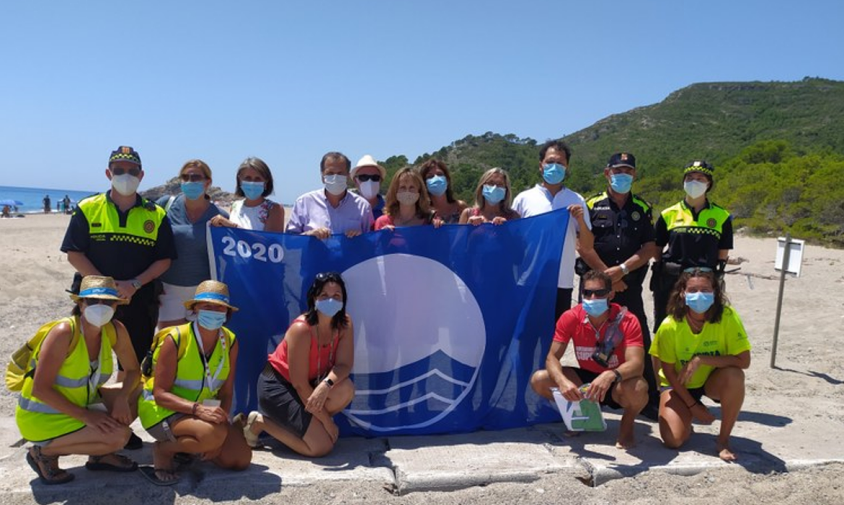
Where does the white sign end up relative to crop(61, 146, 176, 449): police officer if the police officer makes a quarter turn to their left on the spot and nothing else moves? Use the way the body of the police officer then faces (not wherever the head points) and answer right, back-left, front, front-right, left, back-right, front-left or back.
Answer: front

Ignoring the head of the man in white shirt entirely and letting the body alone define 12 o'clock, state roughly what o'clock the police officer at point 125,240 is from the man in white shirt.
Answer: The police officer is roughly at 2 o'clock from the man in white shirt.

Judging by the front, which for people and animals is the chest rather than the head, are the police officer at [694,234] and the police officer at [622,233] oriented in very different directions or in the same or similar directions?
same or similar directions

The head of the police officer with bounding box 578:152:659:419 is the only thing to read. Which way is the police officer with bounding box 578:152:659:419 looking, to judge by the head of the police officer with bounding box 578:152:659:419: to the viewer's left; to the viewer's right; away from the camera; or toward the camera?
toward the camera

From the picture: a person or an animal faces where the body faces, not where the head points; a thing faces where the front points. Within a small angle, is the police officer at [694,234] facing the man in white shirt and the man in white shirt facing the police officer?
no

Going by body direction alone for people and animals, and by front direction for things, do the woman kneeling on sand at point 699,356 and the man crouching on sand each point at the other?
no

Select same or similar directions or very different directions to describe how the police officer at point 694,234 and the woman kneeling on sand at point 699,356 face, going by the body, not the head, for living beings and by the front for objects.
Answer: same or similar directions

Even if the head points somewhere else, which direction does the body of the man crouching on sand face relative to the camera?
toward the camera

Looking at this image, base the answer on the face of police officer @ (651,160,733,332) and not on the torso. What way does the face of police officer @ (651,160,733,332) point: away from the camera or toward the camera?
toward the camera

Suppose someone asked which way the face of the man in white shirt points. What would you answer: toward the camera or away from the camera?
toward the camera

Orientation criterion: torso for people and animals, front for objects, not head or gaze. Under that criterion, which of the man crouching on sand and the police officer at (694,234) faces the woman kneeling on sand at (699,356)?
the police officer

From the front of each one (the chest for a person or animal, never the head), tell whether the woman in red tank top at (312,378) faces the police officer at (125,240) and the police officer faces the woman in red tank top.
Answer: no

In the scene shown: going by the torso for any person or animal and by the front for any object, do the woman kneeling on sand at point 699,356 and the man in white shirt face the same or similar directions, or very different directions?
same or similar directions

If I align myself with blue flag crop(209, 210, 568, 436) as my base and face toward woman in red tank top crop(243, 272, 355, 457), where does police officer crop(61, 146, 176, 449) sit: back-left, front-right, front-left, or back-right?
front-right

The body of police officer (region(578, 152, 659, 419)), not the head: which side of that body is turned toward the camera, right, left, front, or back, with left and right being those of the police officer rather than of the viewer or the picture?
front

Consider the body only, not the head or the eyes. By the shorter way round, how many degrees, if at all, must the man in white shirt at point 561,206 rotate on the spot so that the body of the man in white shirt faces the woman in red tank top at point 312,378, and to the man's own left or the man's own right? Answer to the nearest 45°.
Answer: approximately 45° to the man's own right

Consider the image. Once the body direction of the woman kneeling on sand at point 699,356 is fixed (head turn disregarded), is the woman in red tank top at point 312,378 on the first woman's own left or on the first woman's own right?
on the first woman's own right

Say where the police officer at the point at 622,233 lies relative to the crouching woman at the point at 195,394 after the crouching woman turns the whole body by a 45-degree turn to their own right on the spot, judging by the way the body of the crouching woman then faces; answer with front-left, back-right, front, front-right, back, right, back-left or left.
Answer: left

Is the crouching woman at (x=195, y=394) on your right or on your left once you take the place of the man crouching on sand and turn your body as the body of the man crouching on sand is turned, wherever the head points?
on your right

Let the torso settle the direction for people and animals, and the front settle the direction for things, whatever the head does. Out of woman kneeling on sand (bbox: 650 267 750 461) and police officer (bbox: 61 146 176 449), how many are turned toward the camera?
2

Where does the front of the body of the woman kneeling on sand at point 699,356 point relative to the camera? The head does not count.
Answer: toward the camera

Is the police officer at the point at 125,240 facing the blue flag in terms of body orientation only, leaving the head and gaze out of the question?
no
